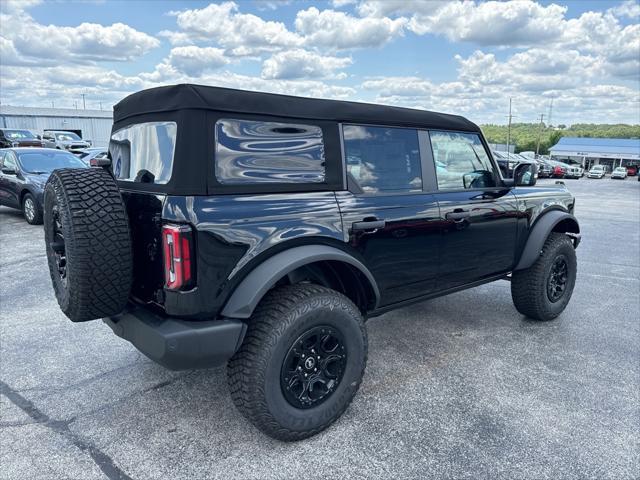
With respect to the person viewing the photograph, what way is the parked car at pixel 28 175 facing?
facing the viewer and to the right of the viewer

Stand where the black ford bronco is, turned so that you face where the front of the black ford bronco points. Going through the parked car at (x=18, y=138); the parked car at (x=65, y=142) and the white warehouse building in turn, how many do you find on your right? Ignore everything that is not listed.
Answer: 0

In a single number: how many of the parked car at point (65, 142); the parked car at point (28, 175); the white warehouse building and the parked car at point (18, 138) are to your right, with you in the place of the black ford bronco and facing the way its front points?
0

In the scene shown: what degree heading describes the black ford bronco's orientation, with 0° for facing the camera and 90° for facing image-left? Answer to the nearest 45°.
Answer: approximately 225°

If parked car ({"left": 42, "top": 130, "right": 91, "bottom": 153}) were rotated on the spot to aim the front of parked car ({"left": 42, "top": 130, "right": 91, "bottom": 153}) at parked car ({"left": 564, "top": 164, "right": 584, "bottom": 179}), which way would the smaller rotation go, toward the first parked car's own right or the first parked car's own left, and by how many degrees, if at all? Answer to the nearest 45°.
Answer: approximately 45° to the first parked car's own left

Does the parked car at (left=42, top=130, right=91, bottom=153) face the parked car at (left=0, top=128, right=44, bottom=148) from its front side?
no

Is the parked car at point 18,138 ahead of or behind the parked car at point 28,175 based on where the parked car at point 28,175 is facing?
behind

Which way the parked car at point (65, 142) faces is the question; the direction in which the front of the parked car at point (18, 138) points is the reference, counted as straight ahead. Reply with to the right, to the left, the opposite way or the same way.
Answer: the same way

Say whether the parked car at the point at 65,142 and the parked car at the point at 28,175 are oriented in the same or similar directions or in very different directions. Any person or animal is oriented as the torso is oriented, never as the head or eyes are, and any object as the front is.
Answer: same or similar directions

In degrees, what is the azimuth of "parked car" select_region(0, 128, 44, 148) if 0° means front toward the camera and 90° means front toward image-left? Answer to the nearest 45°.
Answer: approximately 315°

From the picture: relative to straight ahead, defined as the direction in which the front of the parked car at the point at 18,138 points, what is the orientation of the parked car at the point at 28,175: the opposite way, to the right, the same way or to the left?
the same way

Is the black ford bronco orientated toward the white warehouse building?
no

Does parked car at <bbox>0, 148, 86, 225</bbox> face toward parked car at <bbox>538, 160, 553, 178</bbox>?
no

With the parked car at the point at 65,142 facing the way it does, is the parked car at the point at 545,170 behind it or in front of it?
in front

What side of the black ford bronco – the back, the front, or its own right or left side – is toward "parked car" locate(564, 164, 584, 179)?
front

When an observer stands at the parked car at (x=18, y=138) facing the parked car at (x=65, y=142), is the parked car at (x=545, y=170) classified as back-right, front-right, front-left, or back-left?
front-right
